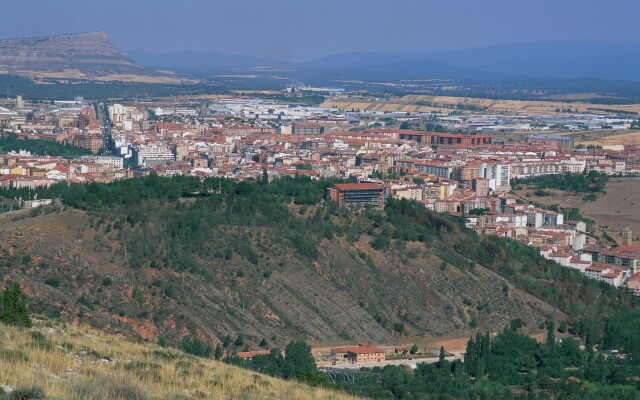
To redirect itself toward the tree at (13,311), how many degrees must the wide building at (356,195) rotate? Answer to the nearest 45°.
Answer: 0° — it already faces it

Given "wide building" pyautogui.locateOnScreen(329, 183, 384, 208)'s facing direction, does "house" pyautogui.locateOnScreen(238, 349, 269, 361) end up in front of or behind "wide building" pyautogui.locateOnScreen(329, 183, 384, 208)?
in front

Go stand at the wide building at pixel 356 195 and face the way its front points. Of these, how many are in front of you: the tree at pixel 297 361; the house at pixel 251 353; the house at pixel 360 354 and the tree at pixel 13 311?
4

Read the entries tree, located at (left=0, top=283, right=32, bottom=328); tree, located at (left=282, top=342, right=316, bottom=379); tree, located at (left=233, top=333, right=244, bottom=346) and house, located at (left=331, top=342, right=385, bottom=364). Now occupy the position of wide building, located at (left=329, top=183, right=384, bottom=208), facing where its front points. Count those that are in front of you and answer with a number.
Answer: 4

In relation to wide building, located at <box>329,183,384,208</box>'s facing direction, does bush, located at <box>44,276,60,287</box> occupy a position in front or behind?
in front

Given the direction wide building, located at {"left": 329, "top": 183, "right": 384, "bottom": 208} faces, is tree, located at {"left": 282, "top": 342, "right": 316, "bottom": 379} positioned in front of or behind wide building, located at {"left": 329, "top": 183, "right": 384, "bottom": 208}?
in front

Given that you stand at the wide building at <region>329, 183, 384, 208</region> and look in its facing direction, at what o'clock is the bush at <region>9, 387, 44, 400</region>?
The bush is roughly at 12 o'clock from the wide building.

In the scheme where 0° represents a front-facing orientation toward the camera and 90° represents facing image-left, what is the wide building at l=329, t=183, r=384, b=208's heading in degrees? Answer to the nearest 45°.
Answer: approximately 0°

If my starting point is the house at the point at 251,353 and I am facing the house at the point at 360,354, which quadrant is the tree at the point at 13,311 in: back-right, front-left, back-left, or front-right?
back-right

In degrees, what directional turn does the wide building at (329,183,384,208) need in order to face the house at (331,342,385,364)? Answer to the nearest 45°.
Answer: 0° — it already faces it
